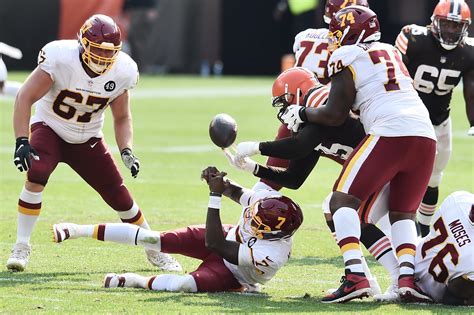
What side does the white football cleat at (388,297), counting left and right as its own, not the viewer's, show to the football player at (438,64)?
right

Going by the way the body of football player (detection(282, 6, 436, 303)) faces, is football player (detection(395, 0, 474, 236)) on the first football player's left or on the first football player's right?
on the first football player's right

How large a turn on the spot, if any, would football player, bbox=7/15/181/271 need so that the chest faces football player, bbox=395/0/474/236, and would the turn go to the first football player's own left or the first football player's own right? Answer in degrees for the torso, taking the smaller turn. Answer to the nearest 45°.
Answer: approximately 90° to the first football player's own left

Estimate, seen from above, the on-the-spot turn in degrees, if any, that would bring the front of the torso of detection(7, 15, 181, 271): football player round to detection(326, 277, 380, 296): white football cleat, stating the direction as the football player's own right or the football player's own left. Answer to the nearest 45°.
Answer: approximately 45° to the football player's own left

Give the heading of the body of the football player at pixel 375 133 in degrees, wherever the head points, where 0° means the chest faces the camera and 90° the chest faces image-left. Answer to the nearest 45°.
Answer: approximately 135°

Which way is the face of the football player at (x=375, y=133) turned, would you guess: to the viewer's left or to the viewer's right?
to the viewer's left

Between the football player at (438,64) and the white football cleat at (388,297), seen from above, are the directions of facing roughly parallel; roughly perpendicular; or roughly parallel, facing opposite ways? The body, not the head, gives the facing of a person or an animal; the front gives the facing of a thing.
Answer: roughly perpendicular

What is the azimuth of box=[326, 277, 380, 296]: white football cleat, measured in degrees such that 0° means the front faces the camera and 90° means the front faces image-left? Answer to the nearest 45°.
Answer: approximately 90°

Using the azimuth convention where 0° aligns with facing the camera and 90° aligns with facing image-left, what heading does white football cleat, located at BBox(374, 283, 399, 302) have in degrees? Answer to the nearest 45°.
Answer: approximately 90°

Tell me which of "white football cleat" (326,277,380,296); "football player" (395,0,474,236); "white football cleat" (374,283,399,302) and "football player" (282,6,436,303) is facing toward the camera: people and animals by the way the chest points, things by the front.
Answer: "football player" (395,0,474,236)

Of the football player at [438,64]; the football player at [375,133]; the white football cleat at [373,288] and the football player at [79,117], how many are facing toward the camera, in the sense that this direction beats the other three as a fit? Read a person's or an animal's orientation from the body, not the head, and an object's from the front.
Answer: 2

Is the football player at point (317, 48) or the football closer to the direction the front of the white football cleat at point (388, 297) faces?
the football
